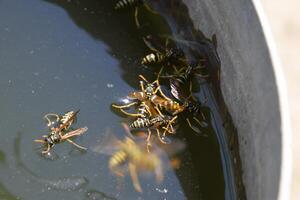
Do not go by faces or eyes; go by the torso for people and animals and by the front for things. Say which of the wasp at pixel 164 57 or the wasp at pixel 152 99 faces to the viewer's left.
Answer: the wasp at pixel 152 99

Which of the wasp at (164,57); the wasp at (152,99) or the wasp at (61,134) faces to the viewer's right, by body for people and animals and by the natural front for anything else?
the wasp at (164,57)

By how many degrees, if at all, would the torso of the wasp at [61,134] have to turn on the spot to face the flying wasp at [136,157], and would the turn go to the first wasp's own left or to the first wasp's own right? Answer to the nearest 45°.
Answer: approximately 135° to the first wasp's own left

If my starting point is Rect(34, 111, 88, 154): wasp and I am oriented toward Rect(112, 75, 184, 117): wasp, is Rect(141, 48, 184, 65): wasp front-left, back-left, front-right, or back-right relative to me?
front-left

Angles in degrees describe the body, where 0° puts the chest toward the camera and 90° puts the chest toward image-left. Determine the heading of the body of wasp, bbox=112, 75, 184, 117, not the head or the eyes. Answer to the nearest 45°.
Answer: approximately 90°

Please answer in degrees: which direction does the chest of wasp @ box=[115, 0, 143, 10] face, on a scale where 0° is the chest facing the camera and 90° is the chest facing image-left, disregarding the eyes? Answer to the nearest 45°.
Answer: approximately 270°

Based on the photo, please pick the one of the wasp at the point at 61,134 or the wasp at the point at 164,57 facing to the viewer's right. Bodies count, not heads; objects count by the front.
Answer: the wasp at the point at 164,57

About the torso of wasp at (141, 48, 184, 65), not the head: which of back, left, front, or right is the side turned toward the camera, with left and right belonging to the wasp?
right

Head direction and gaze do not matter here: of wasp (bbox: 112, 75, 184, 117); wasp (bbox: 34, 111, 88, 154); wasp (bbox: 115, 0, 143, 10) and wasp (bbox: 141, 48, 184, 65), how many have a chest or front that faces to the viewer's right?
2

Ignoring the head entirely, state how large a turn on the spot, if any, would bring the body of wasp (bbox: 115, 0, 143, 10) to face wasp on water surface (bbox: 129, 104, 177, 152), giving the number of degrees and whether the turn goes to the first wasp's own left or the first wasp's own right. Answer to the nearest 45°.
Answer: approximately 45° to the first wasp's own right
